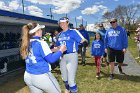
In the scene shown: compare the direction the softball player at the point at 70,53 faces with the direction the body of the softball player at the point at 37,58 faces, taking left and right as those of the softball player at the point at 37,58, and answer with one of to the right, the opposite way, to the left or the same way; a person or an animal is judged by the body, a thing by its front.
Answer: the opposite way

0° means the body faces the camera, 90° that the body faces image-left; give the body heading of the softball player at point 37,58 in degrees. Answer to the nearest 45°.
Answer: approximately 225°

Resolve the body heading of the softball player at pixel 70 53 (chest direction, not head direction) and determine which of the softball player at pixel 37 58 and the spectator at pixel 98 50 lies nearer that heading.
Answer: the softball player

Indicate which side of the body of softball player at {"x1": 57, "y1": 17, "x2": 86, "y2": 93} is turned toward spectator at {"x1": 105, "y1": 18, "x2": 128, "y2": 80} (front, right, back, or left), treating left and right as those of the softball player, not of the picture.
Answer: back

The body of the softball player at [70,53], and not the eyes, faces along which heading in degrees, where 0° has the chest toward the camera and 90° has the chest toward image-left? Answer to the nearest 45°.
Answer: approximately 45°

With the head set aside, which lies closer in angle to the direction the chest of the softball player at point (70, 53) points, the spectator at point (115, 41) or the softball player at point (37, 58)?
the softball player

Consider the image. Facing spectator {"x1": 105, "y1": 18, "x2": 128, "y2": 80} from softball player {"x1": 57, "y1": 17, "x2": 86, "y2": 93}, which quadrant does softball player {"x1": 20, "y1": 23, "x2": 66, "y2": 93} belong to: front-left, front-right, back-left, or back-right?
back-right
